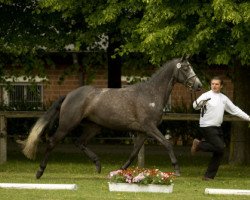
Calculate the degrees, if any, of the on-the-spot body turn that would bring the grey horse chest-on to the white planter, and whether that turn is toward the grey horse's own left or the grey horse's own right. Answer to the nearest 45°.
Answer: approximately 90° to the grey horse's own right

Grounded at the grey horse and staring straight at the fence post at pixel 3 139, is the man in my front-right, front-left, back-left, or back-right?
back-right

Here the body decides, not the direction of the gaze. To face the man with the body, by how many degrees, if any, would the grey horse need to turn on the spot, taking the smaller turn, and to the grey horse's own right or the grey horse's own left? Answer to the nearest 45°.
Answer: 0° — it already faces them

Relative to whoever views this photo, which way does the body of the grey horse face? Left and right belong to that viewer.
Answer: facing to the right of the viewer

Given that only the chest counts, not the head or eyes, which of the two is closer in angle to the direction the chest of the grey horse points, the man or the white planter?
the man

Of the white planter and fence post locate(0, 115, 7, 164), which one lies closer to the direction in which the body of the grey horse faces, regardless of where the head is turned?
the white planter
